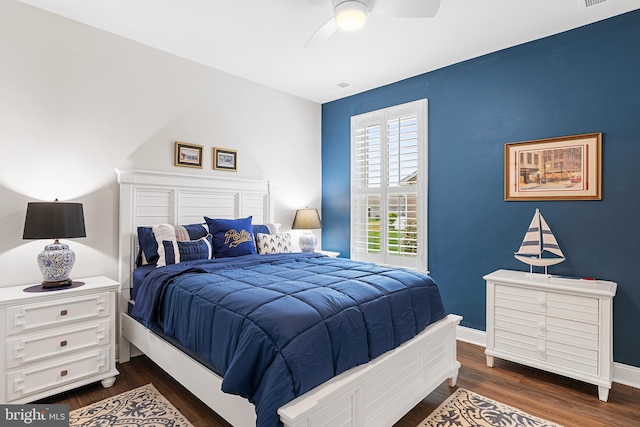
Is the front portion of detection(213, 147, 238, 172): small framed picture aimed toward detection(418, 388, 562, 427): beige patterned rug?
yes

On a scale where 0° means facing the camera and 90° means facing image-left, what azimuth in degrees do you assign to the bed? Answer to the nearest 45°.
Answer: approximately 315°

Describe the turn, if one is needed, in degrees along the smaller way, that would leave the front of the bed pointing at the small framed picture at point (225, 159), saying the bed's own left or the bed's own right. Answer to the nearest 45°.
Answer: approximately 135° to the bed's own left

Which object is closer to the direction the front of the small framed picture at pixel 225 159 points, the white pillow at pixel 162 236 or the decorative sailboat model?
the decorative sailboat model

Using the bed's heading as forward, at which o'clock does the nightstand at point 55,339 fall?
The nightstand is roughly at 5 o'clock from the bed.

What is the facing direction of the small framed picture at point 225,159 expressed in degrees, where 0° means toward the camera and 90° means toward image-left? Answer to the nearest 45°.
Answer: approximately 315°
